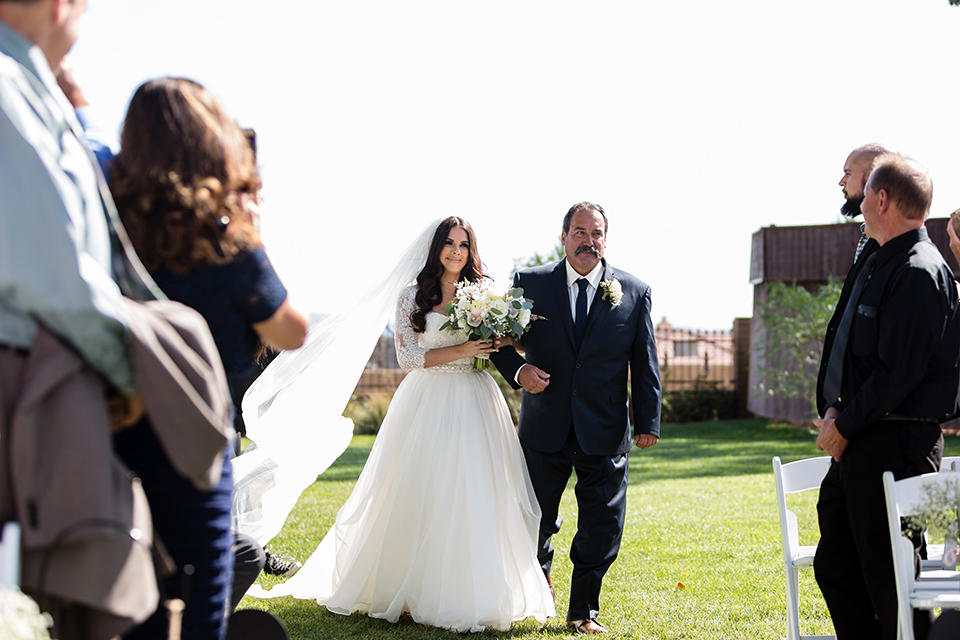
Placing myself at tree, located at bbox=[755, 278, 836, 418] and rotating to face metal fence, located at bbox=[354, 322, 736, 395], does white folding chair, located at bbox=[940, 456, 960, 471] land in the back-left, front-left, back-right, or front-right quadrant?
back-left

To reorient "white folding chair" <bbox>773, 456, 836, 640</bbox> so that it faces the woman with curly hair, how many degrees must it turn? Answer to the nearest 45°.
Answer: approximately 90° to its right

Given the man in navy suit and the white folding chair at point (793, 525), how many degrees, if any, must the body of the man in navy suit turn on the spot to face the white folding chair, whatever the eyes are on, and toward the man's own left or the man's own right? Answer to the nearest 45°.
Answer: approximately 45° to the man's own left

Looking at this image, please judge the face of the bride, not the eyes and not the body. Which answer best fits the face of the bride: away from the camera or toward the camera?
toward the camera

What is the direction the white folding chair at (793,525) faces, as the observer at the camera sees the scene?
facing the viewer and to the right of the viewer

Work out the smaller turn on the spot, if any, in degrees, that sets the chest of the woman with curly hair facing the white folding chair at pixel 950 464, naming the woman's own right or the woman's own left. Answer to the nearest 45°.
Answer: approximately 45° to the woman's own right

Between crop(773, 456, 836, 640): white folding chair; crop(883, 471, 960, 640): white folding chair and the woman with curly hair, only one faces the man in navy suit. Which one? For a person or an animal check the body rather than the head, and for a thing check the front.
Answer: the woman with curly hair

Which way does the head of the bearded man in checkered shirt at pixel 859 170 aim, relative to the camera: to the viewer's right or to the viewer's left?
to the viewer's left

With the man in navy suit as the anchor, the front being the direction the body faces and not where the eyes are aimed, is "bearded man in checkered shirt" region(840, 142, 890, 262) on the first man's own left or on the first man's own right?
on the first man's own left

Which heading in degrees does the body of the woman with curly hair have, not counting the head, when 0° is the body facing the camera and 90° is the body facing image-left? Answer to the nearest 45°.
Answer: approximately 225°

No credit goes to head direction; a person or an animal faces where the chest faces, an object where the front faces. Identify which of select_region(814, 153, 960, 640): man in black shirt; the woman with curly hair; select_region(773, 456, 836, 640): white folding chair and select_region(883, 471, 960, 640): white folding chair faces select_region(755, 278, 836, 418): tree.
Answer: the woman with curly hair

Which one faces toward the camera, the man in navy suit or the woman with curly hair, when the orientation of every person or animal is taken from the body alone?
the man in navy suit

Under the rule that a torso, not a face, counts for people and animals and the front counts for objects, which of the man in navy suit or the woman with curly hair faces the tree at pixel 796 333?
the woman with curly hair

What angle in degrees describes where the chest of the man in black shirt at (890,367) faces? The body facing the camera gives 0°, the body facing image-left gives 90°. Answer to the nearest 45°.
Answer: approximately 45°

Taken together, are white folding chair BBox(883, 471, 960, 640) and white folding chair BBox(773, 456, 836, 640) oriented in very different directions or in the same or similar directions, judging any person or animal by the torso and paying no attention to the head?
same or similar directions

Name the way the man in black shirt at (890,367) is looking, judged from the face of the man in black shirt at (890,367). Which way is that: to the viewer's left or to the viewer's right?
to the viewer's left
